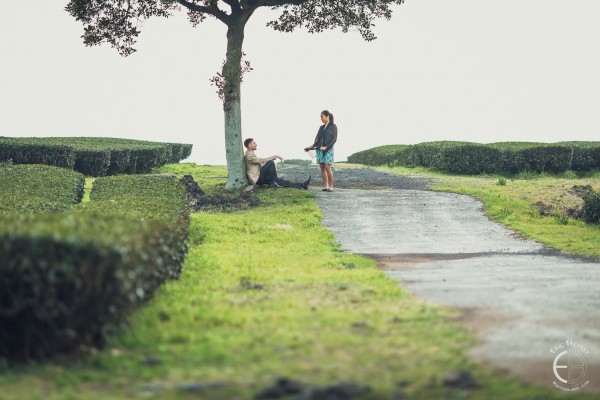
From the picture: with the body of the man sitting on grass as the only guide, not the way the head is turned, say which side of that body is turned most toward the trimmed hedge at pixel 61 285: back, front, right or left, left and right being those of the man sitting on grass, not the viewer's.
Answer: right

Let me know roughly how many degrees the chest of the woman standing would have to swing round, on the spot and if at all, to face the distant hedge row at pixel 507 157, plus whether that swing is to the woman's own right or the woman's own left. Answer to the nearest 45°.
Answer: approximately 180°

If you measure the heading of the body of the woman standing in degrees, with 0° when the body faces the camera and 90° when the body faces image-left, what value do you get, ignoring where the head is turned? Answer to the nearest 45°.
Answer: approximately 45°

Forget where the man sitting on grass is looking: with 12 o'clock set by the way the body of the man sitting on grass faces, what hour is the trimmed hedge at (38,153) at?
The trimmed hedge is roughly at 7 o'clock from the man sitting on grass.

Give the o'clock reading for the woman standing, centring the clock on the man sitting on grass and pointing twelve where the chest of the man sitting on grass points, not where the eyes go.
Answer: The woman standing is roughly at 1 o'clock from the man sitting on grass.

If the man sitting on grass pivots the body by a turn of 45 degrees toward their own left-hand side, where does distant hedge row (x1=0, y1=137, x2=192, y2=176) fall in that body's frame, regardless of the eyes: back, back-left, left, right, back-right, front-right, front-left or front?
left

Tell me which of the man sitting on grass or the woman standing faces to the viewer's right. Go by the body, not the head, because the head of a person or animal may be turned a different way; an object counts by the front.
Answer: the man sitting on grass

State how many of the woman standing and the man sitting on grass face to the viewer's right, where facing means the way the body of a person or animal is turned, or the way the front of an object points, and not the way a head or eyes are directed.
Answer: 1

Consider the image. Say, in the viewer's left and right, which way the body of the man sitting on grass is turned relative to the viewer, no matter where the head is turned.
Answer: facing to the right of the viewer

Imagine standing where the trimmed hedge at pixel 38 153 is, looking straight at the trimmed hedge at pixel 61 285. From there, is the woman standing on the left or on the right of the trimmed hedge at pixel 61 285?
left

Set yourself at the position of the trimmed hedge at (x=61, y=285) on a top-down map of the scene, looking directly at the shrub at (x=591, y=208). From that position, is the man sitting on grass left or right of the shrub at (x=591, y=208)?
left

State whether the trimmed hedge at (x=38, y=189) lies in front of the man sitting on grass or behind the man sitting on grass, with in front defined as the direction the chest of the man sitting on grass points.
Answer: behind
